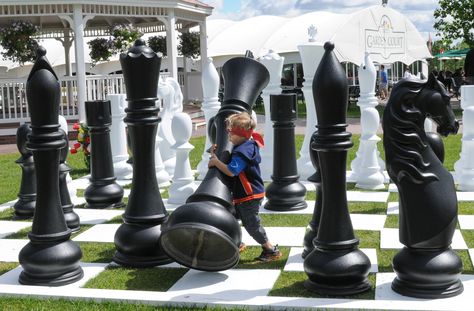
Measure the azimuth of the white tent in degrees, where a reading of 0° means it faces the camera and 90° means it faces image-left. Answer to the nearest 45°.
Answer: approximately 315°

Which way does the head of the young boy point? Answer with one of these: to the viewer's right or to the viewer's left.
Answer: to the viewer's left

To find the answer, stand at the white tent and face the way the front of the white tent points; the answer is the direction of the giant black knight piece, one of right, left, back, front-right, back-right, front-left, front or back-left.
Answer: front-right

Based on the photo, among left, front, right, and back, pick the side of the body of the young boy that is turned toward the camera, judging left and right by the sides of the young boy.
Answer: left
